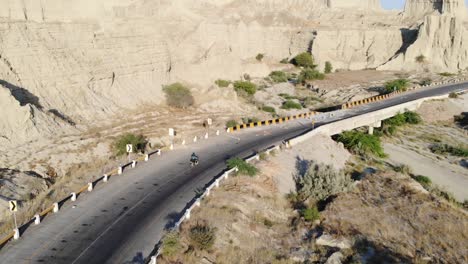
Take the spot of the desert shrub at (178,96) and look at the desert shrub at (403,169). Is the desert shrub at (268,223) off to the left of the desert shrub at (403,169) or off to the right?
right

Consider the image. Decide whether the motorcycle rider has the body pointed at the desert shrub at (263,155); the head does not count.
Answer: no

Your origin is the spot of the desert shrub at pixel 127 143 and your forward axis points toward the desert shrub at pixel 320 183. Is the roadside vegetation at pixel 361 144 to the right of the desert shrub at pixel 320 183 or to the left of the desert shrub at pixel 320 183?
left

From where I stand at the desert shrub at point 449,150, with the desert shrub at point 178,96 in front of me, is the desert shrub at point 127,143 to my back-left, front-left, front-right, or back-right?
front-left

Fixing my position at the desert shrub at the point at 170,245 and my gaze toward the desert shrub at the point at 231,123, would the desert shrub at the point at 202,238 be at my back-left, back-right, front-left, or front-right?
front-right

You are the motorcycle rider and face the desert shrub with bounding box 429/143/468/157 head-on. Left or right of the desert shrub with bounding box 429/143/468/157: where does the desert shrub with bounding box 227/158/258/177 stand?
right

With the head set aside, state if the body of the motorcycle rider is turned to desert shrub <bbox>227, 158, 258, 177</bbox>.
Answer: no
